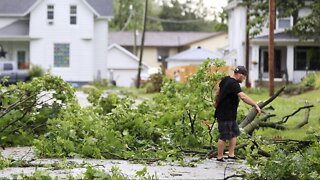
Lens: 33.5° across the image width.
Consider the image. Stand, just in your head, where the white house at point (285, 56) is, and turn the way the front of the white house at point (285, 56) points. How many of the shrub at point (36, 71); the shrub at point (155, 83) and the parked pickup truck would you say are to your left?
0

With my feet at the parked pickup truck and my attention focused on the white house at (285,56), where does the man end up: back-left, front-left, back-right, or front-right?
front-right

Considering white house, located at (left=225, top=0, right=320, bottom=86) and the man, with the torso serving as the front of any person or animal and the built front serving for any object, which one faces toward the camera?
the white house

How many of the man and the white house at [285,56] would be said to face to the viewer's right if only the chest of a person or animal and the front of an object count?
1

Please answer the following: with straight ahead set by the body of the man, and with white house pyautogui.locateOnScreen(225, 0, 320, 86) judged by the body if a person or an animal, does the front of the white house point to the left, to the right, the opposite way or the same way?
to the right

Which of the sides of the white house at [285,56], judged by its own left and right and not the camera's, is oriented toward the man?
front

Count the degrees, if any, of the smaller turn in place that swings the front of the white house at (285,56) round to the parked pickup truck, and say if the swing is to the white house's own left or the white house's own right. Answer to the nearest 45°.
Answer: approximately 90° to the white house's own right

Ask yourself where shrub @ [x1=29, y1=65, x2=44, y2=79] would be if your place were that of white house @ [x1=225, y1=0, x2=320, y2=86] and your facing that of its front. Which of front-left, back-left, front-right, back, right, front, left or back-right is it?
right

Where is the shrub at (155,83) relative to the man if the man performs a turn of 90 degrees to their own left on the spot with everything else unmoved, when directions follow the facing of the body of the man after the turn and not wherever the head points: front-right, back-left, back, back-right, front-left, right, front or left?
front

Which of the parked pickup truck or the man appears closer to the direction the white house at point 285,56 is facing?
the man

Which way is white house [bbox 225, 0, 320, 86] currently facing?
toward the camera

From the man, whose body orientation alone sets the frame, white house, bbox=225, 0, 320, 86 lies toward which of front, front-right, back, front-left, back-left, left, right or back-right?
left

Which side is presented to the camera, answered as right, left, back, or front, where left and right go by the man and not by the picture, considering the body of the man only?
right
